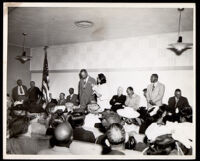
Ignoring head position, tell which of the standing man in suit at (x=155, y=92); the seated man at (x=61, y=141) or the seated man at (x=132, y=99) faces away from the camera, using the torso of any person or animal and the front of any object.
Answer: the seated man at (x=61, y=141)

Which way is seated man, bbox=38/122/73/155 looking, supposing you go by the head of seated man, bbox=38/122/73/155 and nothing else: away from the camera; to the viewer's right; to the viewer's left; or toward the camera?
away from the camera

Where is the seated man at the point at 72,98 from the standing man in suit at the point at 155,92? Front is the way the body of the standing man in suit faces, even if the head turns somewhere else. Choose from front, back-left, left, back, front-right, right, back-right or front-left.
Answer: front-right

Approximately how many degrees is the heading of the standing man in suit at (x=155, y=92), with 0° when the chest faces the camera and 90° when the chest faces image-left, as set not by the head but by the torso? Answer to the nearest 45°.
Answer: approximately 45°

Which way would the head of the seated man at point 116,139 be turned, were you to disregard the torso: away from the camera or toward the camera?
away from the camera

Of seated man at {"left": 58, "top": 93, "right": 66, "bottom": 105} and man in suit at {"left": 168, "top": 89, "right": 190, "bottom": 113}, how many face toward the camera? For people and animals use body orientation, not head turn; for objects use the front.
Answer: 2

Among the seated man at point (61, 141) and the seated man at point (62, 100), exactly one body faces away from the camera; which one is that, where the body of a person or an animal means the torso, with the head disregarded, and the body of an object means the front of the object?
the seated man at point (61, 141)

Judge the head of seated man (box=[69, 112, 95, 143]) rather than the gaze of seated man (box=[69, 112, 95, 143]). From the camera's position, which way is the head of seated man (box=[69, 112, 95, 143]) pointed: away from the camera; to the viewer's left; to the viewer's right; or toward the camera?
away from the camera

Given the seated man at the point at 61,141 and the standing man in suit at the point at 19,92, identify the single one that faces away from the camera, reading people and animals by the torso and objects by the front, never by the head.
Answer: the seated man
